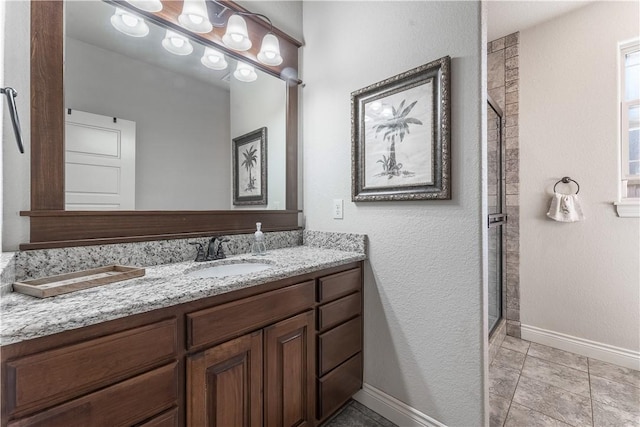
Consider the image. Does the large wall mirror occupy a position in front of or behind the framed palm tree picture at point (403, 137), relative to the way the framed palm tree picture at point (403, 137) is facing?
in front

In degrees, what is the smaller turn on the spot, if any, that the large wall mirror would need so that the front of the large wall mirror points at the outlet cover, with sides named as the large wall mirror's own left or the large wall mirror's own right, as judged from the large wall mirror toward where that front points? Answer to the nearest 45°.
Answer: approximately 45° to the large wall mirror's own left

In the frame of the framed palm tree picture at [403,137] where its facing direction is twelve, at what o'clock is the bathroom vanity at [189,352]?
The bathroom vanity is roughly at 12 o'clock from the framed palm tree picture.

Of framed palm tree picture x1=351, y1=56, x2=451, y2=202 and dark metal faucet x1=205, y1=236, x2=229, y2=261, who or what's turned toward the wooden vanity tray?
the framed palm tree picture

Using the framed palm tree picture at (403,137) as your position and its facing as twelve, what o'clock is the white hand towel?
The white hand towel is roughly at 6 o'clock from the framed palm tree picture.
